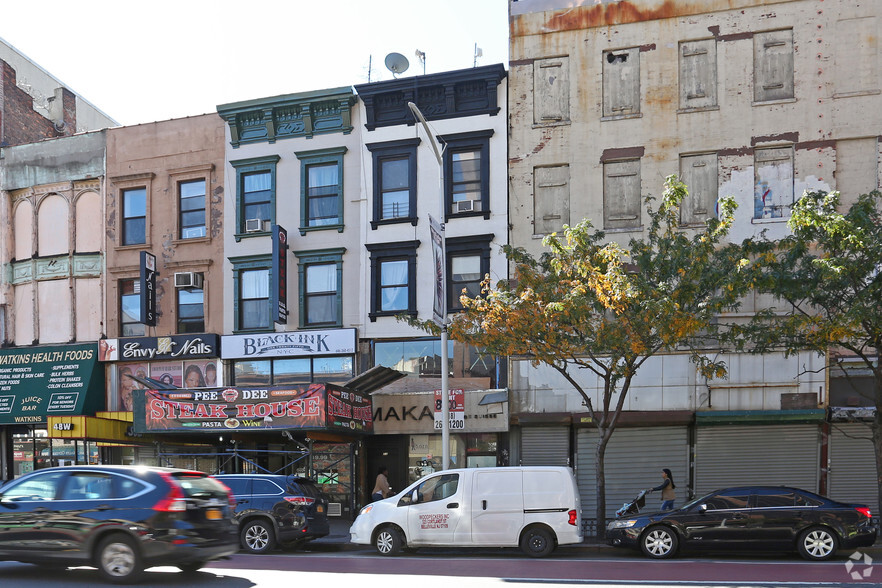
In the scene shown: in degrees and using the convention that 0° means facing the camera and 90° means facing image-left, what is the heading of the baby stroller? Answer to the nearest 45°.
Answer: approximately 90°

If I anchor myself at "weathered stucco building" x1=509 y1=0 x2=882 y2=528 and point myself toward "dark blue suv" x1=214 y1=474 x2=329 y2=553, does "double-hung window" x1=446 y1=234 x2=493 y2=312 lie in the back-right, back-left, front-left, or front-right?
front-right

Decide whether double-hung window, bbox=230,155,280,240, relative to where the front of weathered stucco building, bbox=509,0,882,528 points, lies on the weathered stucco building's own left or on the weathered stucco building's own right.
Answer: on the weathered stucco building's own right

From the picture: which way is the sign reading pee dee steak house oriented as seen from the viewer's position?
toward the camera

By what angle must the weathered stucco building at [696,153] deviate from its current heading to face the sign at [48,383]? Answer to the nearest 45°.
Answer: approximately 90° to its right

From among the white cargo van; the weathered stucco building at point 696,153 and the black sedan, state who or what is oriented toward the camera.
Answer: the weathered stucco building

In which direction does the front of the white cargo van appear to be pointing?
to the viewer's left

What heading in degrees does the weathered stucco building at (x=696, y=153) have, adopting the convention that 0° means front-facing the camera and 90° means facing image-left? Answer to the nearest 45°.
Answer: approximately 0°

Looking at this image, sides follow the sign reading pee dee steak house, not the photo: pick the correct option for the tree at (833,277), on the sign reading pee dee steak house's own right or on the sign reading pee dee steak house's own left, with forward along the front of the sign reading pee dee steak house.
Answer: on the sign reading pee dee steak house's own left

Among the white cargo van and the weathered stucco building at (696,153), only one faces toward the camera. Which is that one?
the weathered stucco building

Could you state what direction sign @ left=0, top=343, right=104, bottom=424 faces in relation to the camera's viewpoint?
facing the viewer

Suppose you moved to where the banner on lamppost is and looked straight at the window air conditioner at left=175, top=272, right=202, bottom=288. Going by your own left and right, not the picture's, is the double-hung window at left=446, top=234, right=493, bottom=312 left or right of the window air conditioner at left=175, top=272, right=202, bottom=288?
right

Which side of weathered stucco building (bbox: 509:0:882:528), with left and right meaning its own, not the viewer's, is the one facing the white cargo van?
front

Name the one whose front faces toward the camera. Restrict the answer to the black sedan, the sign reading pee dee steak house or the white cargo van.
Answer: the sign reading pee dee steak house
